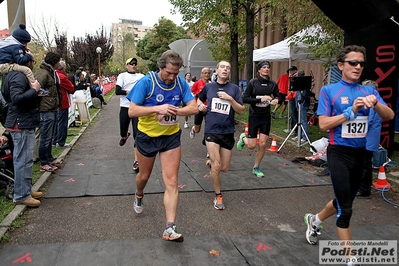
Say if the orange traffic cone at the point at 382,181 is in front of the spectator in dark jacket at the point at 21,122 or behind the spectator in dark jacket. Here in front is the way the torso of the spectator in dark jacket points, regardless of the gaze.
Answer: in front

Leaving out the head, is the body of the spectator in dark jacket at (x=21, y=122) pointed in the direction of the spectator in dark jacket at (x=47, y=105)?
no

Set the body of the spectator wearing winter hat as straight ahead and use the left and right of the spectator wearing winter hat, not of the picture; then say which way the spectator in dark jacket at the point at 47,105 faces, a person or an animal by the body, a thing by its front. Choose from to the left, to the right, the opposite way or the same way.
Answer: the same way

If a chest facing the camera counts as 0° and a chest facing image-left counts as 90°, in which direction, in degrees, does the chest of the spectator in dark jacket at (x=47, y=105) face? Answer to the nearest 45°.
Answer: approximately 270°

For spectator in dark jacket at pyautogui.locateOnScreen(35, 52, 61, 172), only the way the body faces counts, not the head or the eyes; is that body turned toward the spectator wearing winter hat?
no

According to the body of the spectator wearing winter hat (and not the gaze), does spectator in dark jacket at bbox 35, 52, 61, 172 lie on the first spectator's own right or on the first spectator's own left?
on the first spectator's own left

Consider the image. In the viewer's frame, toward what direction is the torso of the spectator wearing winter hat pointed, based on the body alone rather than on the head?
to the viewer's right

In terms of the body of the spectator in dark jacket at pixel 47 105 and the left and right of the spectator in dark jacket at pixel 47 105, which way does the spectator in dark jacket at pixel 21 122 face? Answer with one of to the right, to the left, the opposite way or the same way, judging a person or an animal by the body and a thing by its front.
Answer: the same way

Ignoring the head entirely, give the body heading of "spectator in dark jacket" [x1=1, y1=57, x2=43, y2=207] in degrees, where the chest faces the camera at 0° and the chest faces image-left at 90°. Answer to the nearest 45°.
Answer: approximately 270°

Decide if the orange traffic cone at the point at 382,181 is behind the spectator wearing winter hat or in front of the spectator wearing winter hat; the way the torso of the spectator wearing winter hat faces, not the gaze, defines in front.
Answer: in front

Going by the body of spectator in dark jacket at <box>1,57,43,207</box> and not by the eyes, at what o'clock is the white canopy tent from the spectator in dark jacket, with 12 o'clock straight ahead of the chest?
The white canopy tent is roughly at 11 o'clock from the spectator in dark jacket.

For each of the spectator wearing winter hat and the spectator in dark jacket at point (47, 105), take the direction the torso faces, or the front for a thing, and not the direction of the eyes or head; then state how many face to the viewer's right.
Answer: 2

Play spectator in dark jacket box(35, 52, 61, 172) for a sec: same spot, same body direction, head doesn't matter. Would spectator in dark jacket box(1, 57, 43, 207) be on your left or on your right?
on your right
